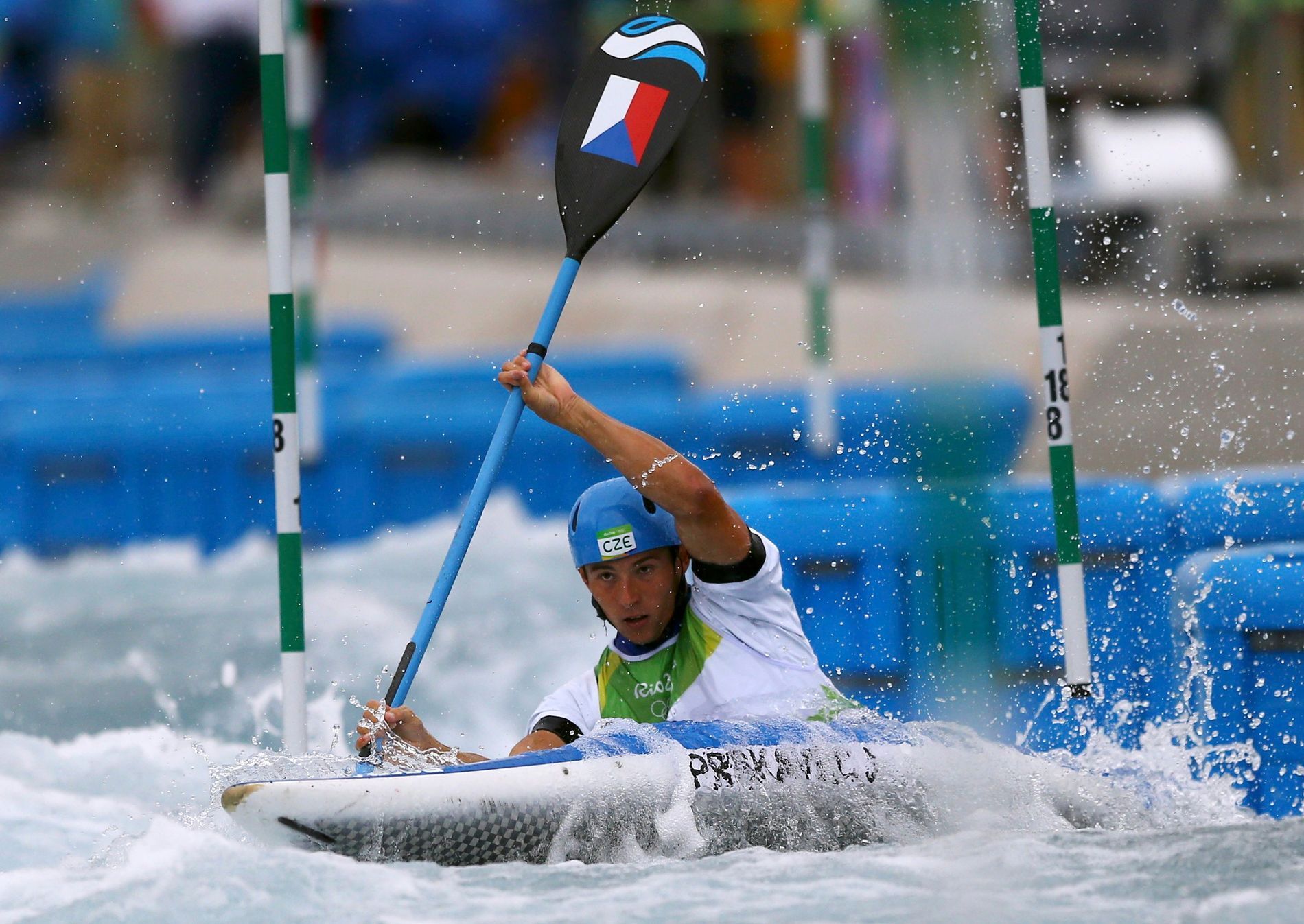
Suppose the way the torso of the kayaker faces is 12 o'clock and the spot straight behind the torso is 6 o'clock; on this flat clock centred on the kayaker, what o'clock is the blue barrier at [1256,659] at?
The blue barrier is roughly at 7 o'clock from the kayaker.

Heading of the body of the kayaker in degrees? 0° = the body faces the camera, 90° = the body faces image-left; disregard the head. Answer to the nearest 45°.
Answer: approximately 45°

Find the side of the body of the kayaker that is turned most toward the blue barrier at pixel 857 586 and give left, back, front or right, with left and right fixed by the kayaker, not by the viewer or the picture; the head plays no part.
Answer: back

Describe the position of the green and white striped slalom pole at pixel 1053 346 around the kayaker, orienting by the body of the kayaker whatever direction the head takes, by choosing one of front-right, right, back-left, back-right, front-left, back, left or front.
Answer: back-left

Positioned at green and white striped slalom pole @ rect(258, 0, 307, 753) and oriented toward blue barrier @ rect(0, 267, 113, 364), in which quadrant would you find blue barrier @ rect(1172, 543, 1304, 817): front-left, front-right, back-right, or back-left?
back-right

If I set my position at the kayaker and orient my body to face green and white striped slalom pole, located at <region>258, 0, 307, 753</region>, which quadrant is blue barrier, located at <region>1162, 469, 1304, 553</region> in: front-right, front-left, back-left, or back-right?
back-right

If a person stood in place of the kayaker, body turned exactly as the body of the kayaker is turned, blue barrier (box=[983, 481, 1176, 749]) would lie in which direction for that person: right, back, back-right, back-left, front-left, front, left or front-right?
back

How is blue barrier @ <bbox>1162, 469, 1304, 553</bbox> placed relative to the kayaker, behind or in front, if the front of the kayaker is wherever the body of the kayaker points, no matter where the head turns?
behind

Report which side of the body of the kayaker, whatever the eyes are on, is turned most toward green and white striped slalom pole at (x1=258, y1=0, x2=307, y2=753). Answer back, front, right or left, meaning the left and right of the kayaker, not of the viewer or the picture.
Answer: right

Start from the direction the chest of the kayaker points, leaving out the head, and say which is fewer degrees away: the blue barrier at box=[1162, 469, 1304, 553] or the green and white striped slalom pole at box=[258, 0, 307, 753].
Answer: the green and white striped slalom pole

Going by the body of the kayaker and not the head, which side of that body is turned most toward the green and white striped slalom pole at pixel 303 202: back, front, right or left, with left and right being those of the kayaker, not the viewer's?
right

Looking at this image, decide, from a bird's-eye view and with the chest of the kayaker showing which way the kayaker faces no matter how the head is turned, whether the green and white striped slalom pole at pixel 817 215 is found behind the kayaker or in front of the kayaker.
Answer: behind
